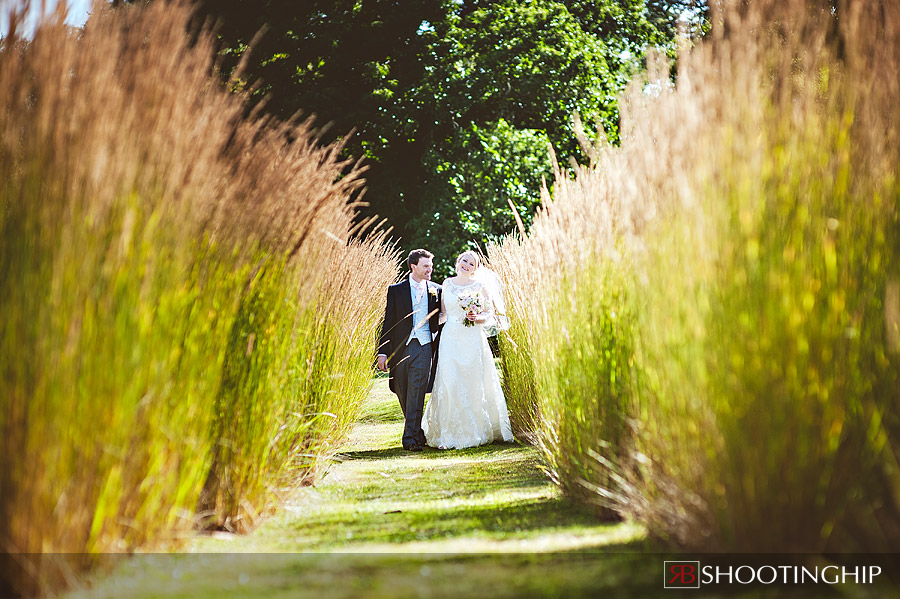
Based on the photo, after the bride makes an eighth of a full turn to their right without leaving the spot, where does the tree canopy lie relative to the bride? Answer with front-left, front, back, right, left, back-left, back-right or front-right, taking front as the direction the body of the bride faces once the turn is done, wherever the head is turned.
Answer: back-right

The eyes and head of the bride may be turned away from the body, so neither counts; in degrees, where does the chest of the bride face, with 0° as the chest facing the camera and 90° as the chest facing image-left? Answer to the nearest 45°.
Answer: approximately 0°

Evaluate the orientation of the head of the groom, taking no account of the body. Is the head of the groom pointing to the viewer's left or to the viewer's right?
to the viewer's right
